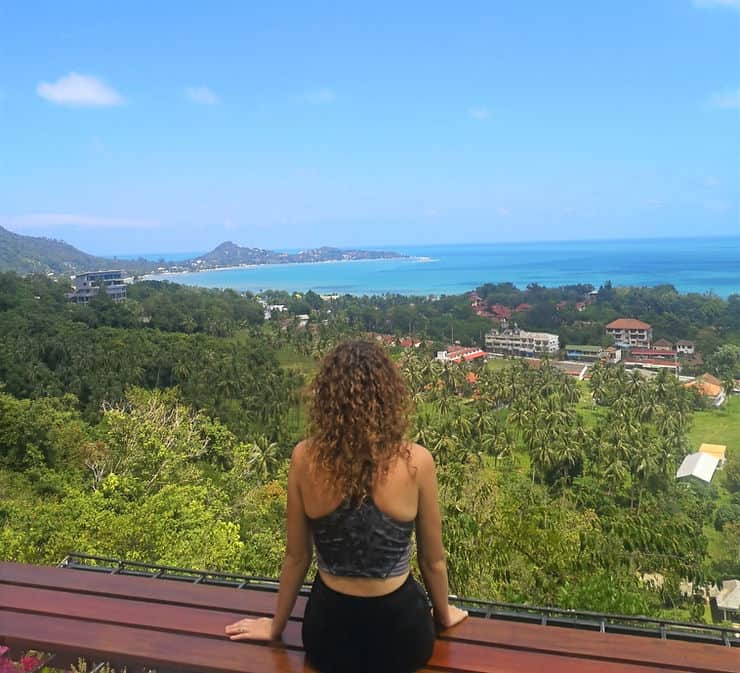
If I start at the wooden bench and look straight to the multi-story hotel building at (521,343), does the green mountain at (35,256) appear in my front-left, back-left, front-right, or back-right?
front-left

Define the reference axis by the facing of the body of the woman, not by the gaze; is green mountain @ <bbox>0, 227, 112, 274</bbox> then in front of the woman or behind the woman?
in front

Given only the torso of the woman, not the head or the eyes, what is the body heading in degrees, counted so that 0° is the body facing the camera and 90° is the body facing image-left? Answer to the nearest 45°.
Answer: approximately 180°

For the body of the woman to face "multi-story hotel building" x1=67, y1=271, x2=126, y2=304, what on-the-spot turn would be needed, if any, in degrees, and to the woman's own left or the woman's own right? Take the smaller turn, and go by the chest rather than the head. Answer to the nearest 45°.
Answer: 0° — they already face it

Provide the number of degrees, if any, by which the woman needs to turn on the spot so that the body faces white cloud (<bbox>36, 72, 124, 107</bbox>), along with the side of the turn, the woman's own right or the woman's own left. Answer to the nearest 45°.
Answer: approximately 45° to the woman's own left

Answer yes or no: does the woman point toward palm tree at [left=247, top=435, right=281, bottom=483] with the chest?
yes

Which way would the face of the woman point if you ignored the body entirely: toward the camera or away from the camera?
away from the camera

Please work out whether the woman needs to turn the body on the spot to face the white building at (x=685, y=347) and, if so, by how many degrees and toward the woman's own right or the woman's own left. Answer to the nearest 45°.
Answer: approximately 45° to the woman's own right

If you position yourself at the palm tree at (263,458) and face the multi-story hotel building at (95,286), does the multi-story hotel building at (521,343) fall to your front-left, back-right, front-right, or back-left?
front-right

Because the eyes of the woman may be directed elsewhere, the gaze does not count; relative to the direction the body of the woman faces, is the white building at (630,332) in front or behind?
in front
